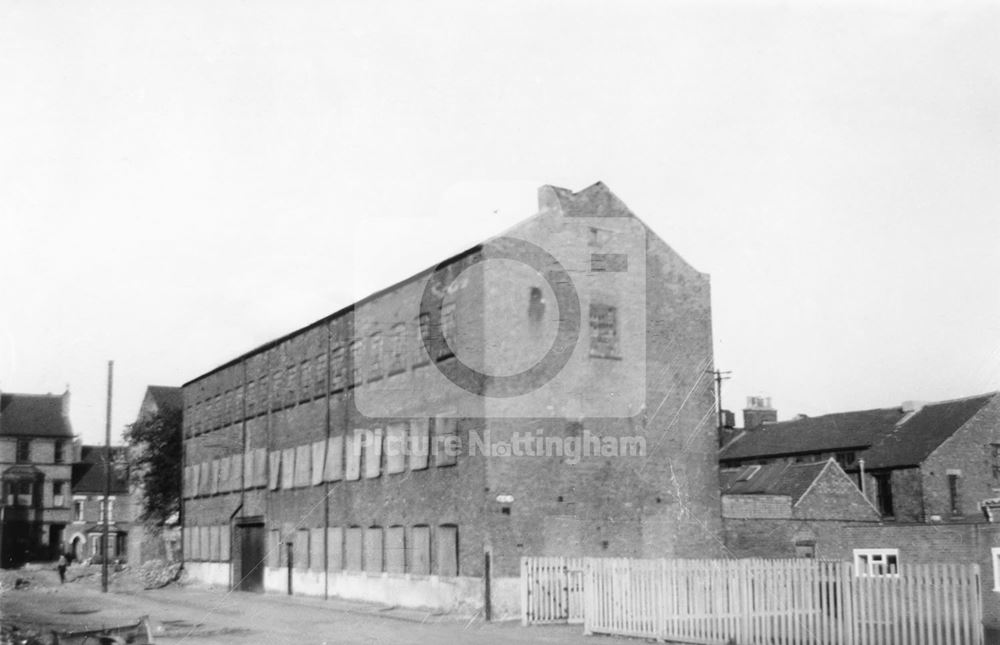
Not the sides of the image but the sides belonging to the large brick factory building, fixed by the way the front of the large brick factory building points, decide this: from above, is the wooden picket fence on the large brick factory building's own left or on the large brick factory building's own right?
on the large brick factory building's own left

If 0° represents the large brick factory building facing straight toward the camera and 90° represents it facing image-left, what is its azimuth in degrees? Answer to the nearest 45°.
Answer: approximately 45°

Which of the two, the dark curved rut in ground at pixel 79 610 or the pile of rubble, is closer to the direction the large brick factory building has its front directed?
the dark curved rut in ground

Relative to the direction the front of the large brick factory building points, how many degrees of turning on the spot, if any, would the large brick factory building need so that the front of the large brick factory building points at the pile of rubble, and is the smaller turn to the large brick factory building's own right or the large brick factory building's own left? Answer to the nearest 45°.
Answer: approximately 90° to the large brick factory building's own right

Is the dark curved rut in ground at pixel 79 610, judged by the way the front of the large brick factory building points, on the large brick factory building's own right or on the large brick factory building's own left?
on the large brick factory building's own right
